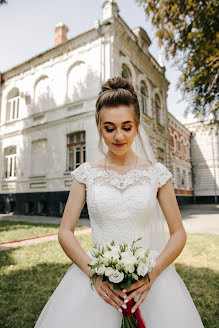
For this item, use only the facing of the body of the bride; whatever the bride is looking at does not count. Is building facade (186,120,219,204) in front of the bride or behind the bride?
behind

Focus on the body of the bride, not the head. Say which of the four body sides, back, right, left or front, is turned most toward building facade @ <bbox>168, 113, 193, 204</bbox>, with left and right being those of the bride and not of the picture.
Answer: back

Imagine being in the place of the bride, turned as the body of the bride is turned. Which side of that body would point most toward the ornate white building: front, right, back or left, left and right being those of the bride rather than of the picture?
back

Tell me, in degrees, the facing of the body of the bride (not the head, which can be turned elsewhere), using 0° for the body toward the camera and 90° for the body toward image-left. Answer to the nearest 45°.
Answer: approximately 0°

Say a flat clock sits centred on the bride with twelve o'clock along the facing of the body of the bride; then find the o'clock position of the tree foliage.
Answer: The tree foliage is roughly at 7 o'clock from the bride.
